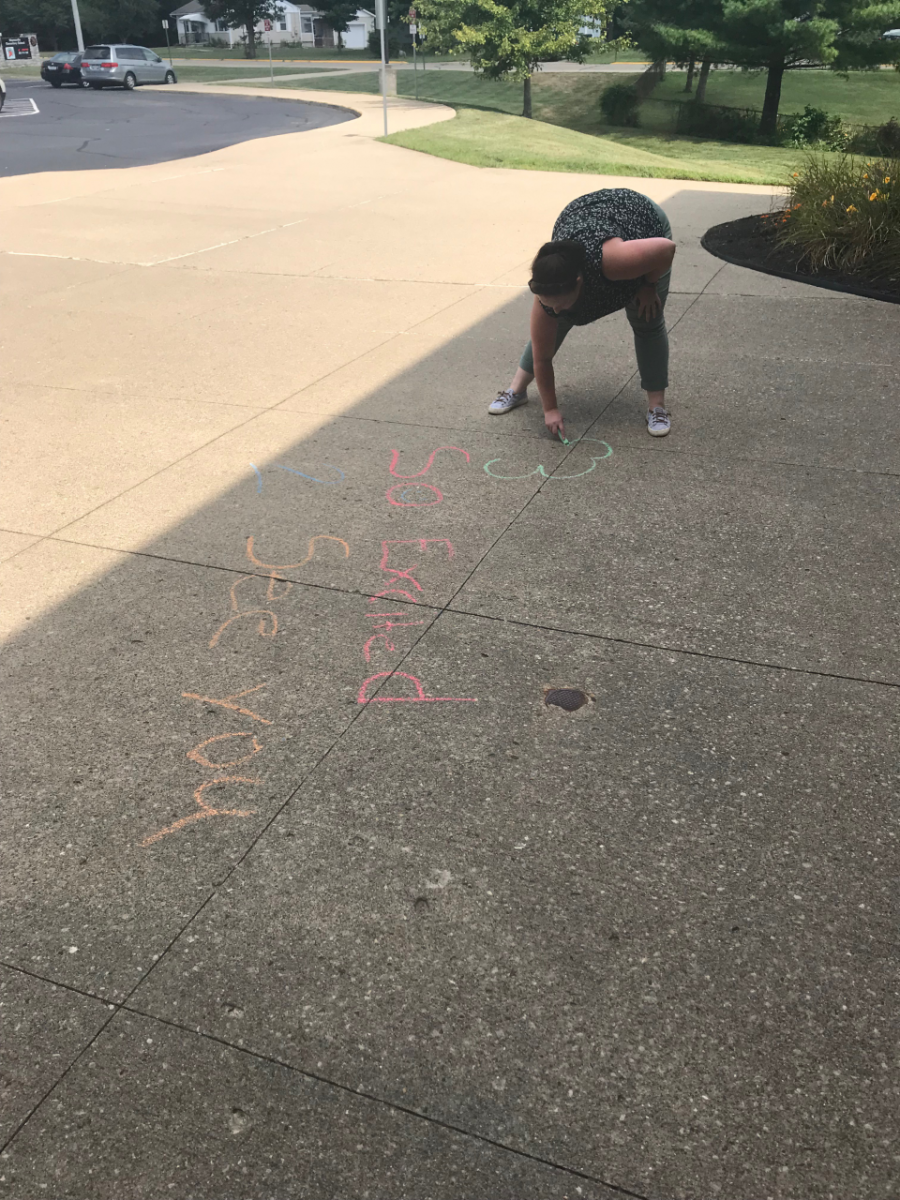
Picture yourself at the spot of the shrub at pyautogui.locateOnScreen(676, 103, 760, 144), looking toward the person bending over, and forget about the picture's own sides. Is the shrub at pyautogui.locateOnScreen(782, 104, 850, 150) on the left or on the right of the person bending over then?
left

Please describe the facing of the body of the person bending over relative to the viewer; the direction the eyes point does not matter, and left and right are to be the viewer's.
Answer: facing the viewer and to the left of the viewer

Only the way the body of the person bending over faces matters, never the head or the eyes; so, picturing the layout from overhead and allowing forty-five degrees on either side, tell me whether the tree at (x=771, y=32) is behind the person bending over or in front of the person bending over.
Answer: behind

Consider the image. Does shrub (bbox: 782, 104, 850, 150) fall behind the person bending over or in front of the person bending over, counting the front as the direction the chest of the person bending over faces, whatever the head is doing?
behind

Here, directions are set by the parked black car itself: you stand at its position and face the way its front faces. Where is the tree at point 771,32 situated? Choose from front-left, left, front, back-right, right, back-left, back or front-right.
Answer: right

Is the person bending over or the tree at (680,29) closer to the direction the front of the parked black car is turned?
the tree

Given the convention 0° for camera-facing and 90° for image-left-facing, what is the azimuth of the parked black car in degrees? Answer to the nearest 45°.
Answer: approximately 225°

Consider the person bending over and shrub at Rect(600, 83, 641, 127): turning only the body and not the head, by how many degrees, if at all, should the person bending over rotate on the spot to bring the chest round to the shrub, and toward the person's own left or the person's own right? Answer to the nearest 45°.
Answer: approximately 135° to the person's own right

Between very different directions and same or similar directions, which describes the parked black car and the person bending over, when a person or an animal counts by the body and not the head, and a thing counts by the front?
very different directions

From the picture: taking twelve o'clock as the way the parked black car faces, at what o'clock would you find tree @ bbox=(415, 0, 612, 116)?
The tree is roughly at 3 o'clock from the parked black car.
